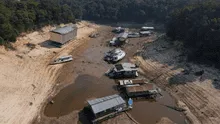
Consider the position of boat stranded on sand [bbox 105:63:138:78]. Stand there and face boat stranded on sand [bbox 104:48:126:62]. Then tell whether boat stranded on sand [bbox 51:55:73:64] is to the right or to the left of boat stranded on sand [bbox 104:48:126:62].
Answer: left

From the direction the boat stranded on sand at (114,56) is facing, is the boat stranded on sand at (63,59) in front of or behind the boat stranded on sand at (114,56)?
in front

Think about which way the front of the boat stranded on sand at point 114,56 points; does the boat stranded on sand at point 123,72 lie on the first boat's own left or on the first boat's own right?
on the first boat's own left

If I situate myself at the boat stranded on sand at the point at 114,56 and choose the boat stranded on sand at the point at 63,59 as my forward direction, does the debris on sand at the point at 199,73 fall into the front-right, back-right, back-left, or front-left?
back-left

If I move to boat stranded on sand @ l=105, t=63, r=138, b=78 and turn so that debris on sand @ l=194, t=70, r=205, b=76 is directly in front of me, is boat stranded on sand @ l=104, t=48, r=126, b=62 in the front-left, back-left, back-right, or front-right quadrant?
back-left

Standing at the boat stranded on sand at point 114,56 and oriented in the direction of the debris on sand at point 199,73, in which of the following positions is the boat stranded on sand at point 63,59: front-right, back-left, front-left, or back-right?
back-right

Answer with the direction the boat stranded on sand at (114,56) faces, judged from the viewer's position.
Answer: facing the viewer and to the left of the viewer
